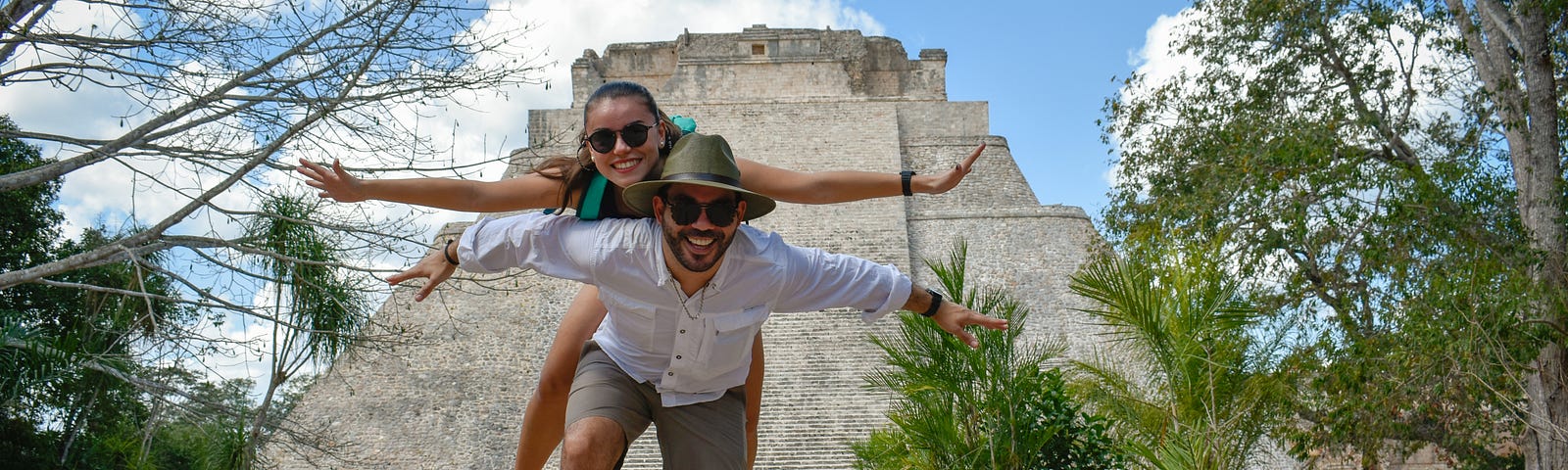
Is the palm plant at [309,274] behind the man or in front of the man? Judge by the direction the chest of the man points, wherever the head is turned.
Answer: behind

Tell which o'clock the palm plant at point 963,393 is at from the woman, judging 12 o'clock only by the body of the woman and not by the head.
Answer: The palm plant is roughly at 7 o'clock from the woman.

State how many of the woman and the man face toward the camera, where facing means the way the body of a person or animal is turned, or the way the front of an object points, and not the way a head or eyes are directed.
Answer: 2

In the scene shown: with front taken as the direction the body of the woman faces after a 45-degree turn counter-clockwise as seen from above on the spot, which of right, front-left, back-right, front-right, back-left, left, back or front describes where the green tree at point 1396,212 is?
left

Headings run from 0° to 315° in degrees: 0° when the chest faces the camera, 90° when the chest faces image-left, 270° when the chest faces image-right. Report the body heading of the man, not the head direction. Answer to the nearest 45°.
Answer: approximately 0°
